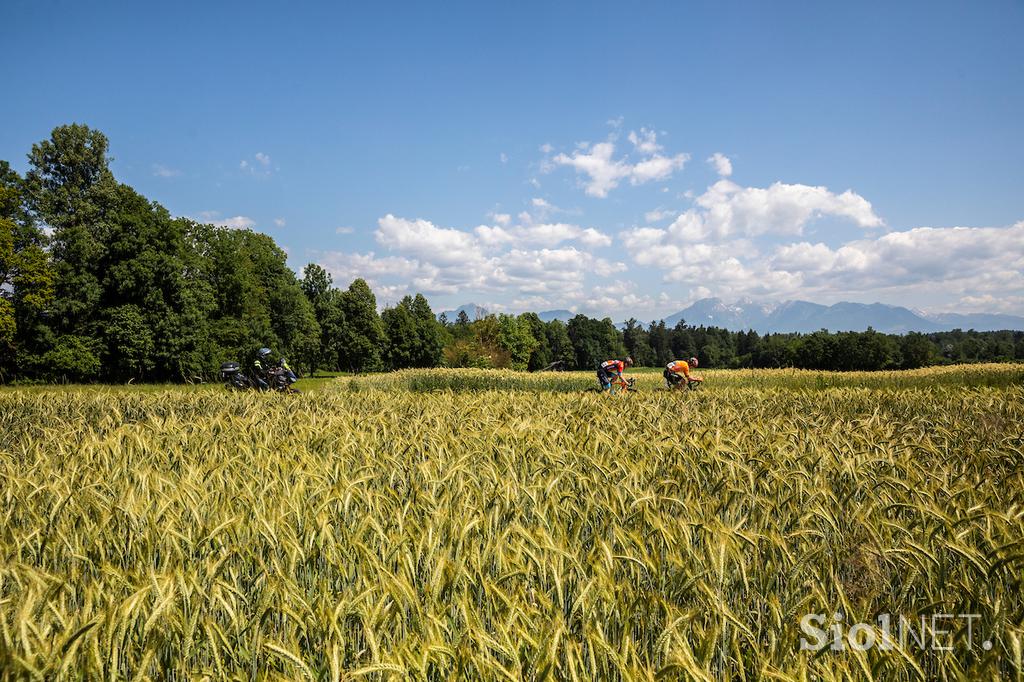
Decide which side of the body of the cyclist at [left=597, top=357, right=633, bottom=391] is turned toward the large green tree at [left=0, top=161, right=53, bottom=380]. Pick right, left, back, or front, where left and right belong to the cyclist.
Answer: back

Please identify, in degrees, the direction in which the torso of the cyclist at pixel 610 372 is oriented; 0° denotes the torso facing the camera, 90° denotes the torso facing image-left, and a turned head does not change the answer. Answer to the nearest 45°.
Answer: approximately 270°

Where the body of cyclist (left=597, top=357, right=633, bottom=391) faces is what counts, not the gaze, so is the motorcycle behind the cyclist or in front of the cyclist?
behind

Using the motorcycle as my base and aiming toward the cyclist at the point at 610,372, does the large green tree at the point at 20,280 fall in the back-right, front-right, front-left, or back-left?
back-left

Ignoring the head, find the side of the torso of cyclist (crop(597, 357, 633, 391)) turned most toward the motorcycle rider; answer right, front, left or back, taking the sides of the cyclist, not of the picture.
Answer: back
